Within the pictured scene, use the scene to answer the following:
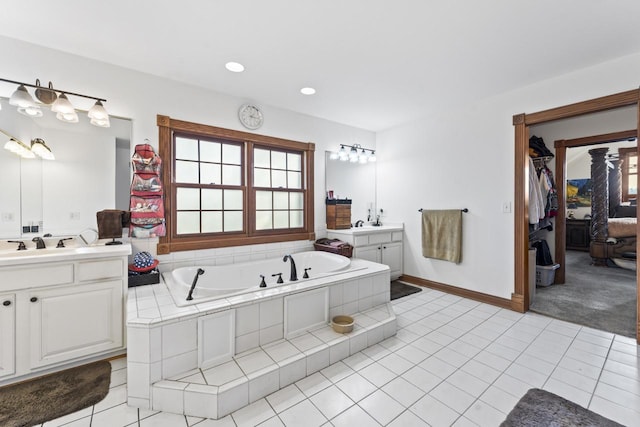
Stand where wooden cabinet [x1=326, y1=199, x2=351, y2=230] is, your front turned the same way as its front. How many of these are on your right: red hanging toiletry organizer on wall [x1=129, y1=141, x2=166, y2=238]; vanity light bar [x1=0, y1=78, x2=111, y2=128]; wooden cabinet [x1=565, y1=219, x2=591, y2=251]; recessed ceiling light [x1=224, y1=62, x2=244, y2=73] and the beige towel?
3

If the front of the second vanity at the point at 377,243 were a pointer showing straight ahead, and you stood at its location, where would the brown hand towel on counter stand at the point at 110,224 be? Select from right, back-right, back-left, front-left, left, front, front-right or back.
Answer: right

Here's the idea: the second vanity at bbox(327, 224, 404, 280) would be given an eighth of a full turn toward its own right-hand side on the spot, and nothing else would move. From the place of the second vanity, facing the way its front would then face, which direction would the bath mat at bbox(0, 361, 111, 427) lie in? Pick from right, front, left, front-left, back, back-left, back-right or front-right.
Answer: front-right

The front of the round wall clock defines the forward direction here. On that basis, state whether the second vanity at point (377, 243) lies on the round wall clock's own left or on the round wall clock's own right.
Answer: on the round wall clock's own left

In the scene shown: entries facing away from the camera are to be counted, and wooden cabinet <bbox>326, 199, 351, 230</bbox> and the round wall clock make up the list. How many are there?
0

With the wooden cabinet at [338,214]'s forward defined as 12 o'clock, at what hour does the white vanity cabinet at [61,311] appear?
The white vanity cabinet is roughly at 3 o'clock from the wooden cabinet.

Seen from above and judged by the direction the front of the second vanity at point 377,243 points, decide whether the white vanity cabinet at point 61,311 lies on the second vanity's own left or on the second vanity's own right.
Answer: on the second vanity's own right

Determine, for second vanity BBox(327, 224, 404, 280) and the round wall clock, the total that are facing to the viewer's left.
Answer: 0

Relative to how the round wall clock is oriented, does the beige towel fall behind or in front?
in front

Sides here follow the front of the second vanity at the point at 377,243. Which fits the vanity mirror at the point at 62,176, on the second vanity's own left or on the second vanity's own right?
on the second vanity's own right

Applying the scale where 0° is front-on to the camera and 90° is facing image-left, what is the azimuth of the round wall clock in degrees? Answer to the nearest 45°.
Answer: approximately 315°

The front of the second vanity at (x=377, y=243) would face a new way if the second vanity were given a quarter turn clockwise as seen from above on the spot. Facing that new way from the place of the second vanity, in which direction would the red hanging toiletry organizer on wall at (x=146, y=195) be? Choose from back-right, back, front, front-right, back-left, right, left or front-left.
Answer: front

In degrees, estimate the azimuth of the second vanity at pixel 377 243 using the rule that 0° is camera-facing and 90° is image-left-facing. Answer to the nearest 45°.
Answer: approximately 315°

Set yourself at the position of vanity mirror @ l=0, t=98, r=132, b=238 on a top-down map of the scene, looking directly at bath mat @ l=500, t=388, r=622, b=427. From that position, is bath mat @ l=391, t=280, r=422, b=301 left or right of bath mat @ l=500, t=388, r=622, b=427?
left

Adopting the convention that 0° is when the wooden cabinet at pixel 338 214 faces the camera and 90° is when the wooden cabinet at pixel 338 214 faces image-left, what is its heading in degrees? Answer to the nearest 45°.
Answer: approximately 315°
